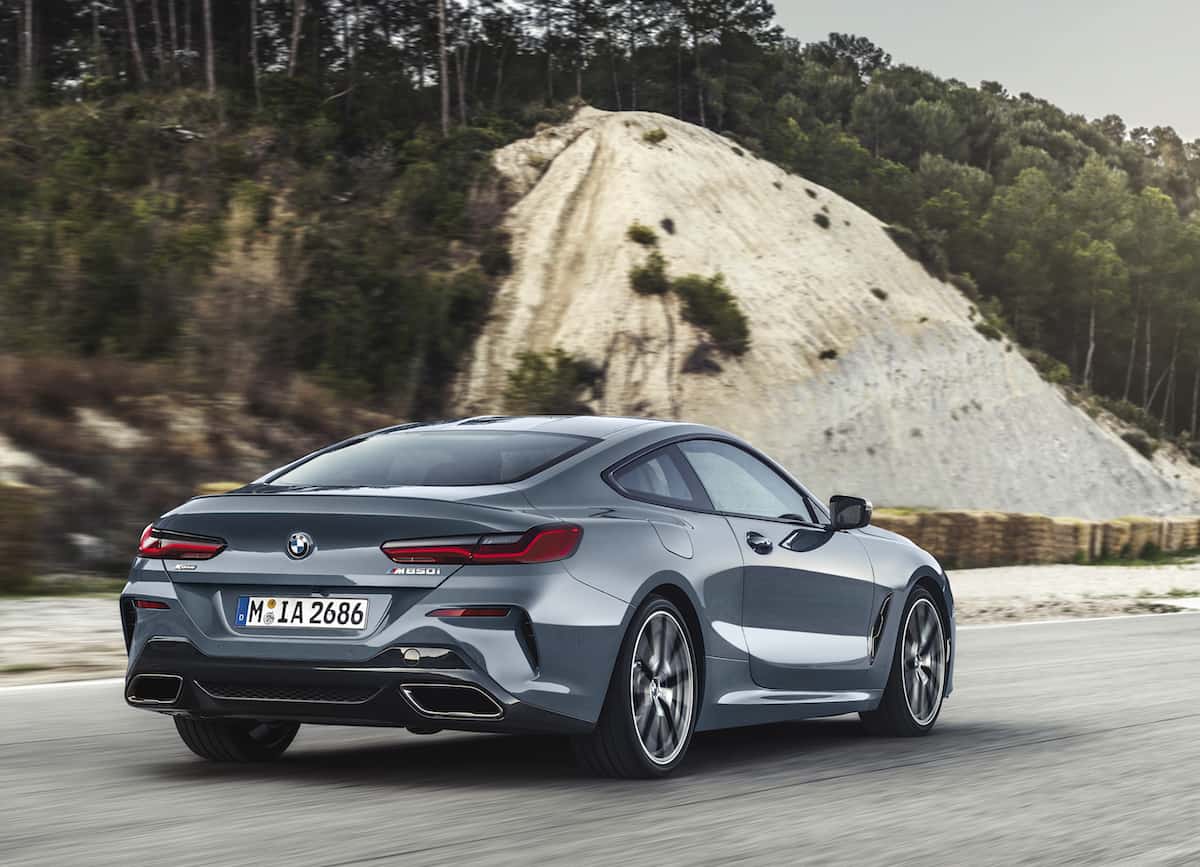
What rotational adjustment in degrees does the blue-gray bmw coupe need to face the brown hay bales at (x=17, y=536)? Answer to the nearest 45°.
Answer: approximately 90° to its left

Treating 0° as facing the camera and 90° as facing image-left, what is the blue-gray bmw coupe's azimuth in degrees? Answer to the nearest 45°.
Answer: approximately 225°
